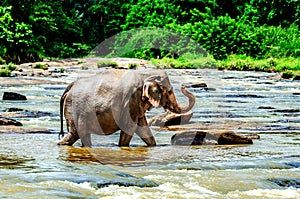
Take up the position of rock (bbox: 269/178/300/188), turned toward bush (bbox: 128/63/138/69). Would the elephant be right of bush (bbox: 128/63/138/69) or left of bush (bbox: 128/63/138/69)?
left

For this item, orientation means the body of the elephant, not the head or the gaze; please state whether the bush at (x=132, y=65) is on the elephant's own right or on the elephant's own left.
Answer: on the elephant's own left

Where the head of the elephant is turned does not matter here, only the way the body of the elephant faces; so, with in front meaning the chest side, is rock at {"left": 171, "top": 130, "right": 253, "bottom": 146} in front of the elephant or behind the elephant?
in front

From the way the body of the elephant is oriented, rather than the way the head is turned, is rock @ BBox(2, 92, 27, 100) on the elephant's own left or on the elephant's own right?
on the elephant's own left

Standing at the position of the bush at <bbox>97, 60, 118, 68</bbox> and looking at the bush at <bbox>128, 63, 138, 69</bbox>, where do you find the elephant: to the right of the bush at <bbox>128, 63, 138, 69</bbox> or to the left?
right

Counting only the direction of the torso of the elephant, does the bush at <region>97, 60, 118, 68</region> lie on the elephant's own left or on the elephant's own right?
on the elephant's own left

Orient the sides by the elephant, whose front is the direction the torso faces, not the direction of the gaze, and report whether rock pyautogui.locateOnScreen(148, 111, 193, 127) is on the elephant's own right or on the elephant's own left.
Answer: on the elephant's own left

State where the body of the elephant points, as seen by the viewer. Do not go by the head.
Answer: to the viewer's right

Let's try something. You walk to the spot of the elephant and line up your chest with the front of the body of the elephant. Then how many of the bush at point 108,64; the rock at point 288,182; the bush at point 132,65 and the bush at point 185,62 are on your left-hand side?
3

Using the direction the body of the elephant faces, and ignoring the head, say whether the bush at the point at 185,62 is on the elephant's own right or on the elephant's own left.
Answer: on the elephant's own left

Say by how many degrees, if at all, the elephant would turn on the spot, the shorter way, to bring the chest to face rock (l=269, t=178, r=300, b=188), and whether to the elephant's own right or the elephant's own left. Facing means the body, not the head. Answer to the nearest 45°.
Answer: approximately 45° to the elephant's own right
